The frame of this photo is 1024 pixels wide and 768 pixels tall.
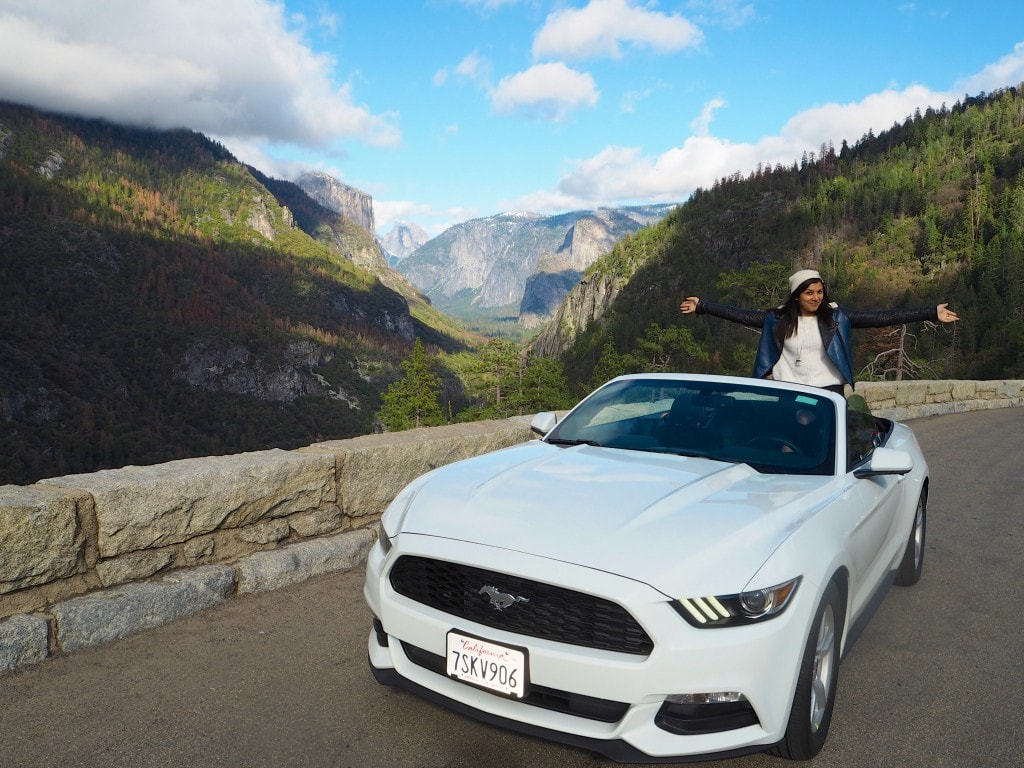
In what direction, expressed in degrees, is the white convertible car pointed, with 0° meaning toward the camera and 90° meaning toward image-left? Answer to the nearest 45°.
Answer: approximately 45°

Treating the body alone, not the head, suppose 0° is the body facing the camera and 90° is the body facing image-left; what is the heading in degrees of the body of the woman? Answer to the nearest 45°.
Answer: approximately 0°
